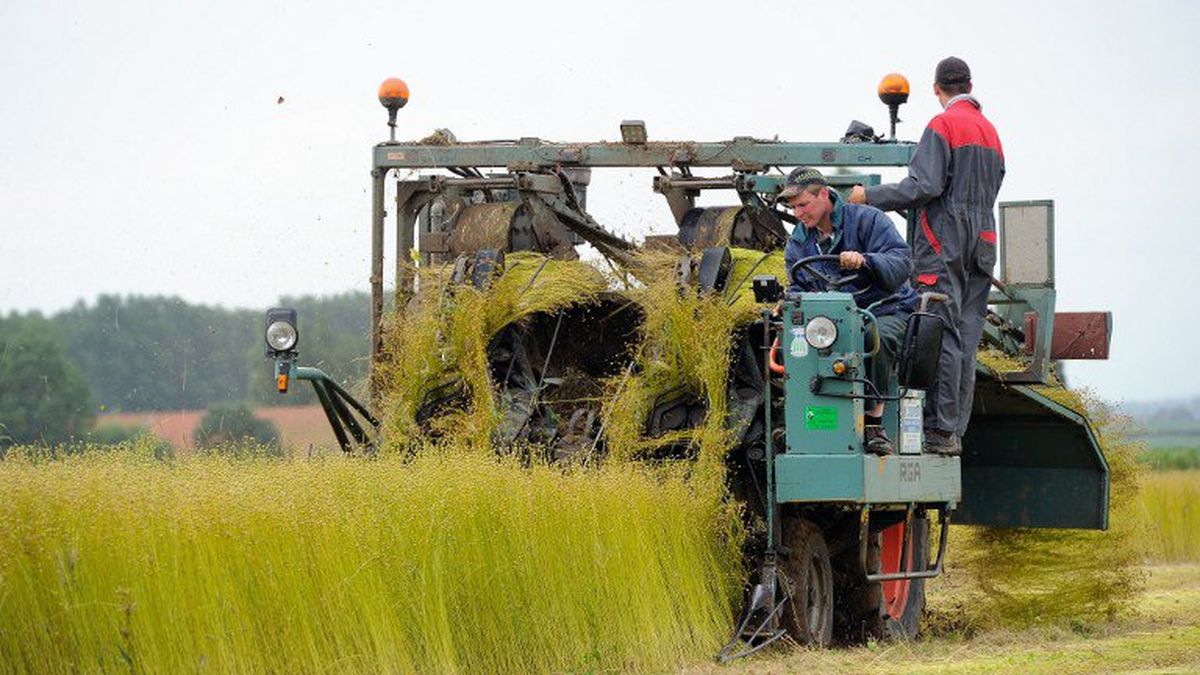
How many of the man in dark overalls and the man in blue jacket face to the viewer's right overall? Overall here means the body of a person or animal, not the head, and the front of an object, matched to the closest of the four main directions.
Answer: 0

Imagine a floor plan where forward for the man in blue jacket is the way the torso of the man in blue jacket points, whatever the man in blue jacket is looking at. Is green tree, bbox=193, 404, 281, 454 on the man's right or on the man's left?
on the man's right

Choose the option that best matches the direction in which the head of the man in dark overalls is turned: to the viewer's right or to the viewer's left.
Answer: to the viewer's left

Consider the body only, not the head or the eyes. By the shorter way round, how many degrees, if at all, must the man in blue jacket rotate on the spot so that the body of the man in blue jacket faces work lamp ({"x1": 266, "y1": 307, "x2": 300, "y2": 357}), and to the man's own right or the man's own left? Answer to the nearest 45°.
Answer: approximately 45° to the man's own right

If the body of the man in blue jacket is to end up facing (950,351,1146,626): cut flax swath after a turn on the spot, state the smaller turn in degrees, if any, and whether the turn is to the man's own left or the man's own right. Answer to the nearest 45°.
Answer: approximately 180°

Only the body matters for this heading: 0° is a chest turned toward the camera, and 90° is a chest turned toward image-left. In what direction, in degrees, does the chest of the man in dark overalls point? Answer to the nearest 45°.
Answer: approximately 135°

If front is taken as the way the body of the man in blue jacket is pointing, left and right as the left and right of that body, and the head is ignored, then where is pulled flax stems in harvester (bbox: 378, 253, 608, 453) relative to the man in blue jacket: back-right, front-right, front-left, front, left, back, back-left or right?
front-right

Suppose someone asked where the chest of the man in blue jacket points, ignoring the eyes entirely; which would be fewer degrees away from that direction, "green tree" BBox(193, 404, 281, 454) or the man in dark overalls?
the green tree

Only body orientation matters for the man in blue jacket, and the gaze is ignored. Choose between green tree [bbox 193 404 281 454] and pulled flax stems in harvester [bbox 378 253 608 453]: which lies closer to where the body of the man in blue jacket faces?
the pulled flax stems in harvester

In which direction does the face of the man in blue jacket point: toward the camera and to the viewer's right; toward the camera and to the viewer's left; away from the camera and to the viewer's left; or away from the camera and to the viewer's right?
toward the camera and to the viewer's left

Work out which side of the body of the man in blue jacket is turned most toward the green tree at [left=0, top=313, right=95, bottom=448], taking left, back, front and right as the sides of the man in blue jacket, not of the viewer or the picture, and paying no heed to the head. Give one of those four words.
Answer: right
